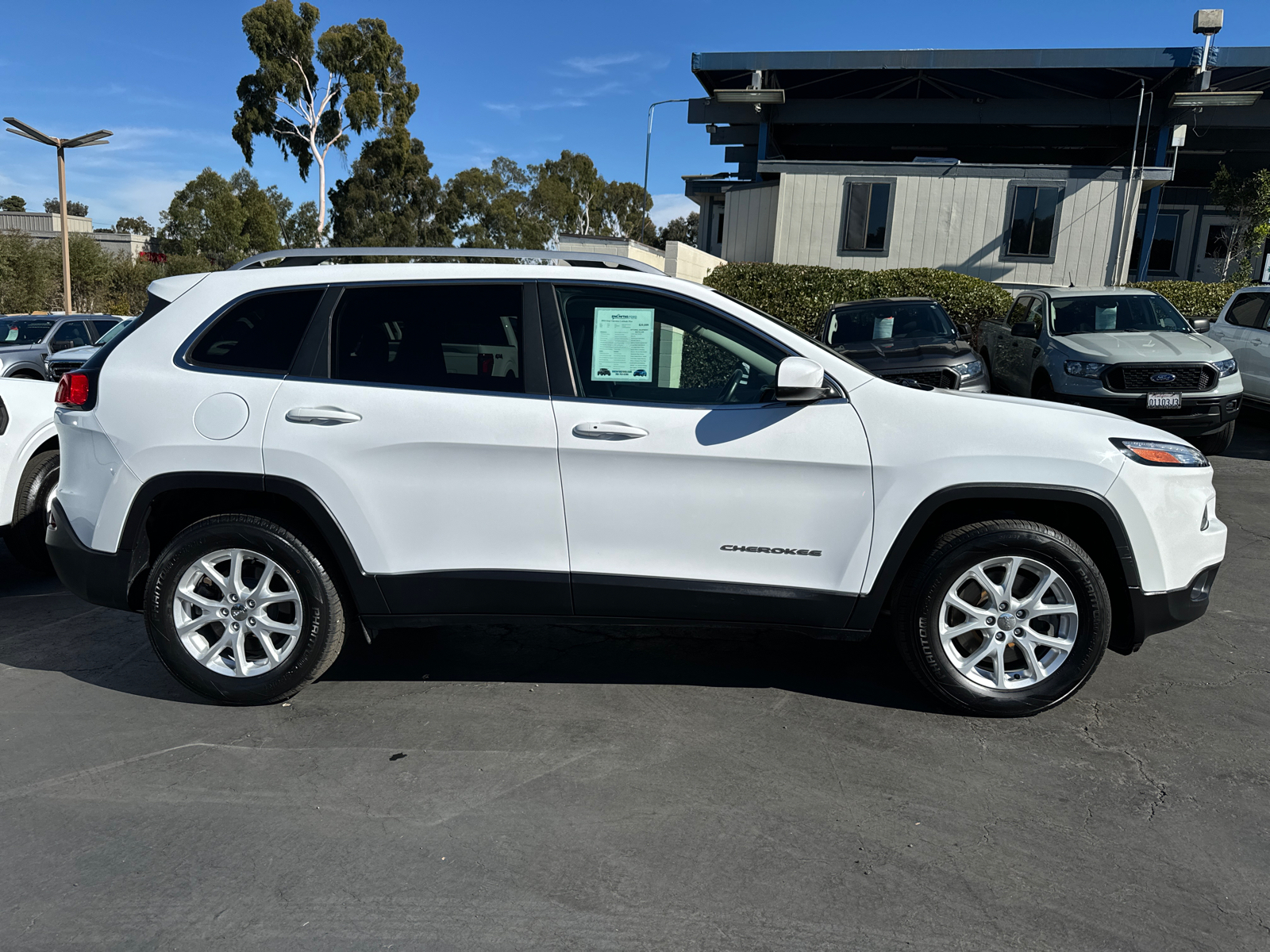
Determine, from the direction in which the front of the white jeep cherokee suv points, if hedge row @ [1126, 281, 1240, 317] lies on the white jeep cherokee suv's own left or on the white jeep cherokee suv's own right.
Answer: on the white jeep cherokee suv's own left

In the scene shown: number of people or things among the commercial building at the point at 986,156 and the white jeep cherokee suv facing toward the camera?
1

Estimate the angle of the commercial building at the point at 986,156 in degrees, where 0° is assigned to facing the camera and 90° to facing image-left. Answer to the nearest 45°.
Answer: approximately 0°

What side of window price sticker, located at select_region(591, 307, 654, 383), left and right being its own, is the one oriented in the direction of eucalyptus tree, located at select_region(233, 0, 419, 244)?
back

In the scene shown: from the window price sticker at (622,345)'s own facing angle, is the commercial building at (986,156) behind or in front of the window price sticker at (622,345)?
behind

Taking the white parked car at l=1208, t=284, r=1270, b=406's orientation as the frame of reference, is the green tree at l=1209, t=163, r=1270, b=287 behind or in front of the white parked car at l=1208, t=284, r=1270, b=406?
behind

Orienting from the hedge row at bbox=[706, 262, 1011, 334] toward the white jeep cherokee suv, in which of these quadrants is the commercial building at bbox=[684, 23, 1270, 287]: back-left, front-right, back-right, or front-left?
back-left

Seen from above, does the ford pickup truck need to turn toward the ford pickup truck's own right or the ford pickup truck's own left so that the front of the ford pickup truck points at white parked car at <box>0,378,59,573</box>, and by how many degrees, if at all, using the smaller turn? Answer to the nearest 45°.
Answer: approximately 90° to the ford pickup truck's own right
